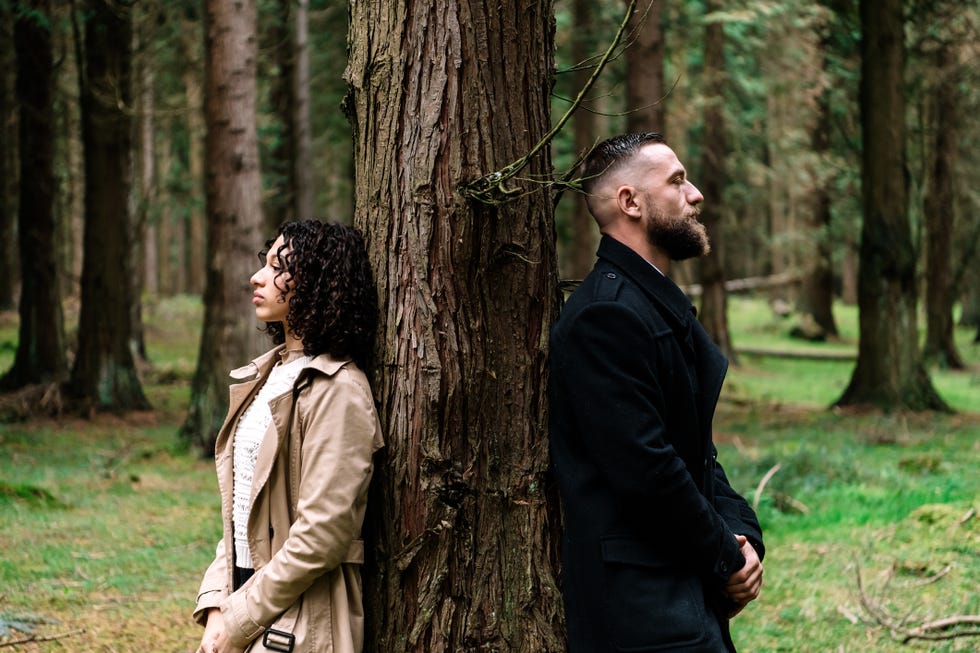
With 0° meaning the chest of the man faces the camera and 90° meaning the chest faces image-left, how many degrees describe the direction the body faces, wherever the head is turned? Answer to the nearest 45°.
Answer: approximately 270°

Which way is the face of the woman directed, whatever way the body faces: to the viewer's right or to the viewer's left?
to the viewer's left

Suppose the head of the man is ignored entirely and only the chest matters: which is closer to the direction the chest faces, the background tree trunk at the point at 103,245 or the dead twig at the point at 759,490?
the dead twig

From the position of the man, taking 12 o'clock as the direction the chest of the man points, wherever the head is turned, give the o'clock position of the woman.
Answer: The woman is roughly at 6 o'clock from the man.

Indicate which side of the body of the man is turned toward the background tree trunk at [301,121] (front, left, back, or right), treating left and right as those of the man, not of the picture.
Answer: left

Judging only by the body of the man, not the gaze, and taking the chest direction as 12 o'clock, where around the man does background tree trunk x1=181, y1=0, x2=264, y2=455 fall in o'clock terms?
The background tree trunk is roughly at 8 o'clock from the man.

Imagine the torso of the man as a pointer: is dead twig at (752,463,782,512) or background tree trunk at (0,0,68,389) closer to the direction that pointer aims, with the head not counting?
the dead twig

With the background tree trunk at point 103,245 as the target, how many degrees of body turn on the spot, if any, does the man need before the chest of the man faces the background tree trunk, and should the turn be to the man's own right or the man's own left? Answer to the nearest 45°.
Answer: approximately 135° to the man's own left

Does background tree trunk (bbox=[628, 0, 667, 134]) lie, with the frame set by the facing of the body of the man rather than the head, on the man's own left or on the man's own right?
on the man's own left

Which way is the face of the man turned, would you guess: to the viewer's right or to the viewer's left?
to the viewer's right

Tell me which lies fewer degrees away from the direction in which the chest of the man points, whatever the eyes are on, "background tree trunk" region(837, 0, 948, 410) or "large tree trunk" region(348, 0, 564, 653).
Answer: the background tree trunk

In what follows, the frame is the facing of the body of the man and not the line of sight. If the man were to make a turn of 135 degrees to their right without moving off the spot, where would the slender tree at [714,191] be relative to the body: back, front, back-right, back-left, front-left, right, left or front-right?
back-right

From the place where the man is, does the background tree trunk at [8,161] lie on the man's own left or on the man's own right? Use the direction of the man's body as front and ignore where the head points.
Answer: on the man's own left

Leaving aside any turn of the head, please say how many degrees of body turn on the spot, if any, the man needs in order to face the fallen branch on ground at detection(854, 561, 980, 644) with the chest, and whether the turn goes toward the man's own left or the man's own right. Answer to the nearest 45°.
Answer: approximately 45° to the man's own left

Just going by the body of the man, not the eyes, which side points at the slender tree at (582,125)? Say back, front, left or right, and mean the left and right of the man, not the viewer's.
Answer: left

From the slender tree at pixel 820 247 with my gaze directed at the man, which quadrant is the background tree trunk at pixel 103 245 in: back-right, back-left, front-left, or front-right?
front-right
